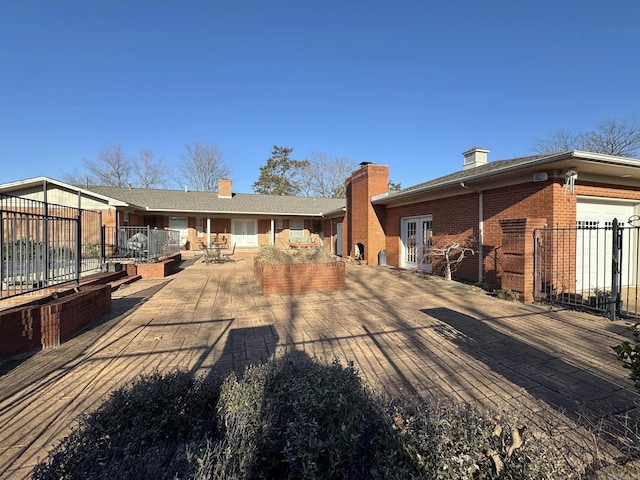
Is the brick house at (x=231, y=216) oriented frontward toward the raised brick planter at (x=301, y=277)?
yes

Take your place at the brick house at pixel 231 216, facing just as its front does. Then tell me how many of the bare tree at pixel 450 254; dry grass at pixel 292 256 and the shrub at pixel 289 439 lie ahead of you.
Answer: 3

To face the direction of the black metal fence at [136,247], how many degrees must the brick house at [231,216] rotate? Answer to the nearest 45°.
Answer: approximately 45° to its right

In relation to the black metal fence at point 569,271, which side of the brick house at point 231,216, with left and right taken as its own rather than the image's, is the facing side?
front

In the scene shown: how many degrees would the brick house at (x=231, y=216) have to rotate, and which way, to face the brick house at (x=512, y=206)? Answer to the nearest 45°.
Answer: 0° — it already faces it

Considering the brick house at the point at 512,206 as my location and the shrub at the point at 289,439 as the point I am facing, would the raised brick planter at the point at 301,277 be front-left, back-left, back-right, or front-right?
front-right

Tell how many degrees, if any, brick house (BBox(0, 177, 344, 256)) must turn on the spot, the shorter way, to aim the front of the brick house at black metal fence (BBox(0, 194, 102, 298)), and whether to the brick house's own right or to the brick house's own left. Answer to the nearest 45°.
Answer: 0° — it already faces it

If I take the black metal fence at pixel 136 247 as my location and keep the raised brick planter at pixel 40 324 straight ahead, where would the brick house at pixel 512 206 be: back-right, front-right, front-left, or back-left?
front-left

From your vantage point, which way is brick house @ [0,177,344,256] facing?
toward the camera

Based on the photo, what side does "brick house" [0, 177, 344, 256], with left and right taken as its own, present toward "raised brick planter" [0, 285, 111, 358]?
front

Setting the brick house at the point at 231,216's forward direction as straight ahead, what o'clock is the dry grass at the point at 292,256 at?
The dry grass is roughly at 12 o'clock from the brick house.

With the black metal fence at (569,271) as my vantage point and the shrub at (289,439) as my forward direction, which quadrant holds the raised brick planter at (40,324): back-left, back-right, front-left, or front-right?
front-right

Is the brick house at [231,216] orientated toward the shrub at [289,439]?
yes
